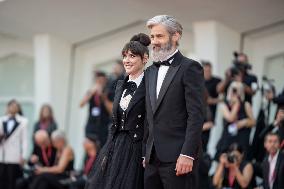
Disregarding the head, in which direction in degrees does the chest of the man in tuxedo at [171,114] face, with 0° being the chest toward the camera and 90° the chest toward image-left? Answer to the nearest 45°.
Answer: approximately 45°

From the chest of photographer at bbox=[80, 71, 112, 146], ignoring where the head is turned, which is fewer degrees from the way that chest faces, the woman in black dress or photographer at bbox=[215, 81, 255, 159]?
the woman in black dress

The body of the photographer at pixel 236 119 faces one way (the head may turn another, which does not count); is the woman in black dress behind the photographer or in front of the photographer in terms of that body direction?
in front

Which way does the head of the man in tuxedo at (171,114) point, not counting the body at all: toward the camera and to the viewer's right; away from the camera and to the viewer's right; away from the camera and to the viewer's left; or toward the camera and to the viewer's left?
toward the camera and to the viewer's left

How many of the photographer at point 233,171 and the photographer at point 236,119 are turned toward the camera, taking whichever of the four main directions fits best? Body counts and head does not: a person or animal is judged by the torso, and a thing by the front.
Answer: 2
